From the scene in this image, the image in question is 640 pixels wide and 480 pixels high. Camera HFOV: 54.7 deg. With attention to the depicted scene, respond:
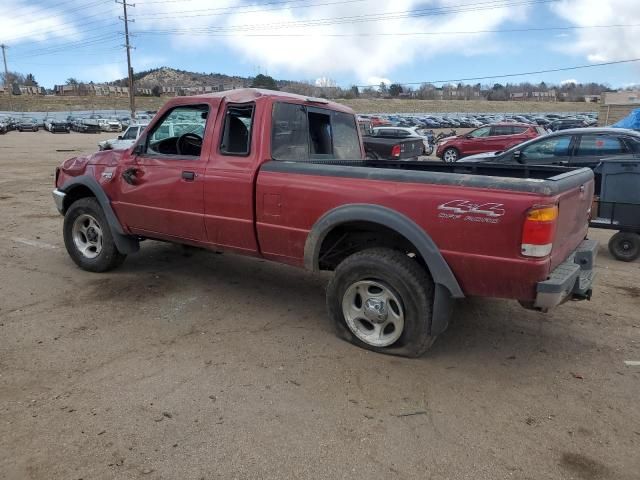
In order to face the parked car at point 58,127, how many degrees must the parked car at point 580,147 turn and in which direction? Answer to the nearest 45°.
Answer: approximately 45° to its right

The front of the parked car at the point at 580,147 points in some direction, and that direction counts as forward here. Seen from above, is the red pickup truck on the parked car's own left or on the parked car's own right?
on the parked car's own left

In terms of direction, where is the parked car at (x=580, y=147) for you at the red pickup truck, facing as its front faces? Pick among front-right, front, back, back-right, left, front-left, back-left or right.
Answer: right

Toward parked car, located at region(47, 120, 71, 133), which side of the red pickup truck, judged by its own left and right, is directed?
front

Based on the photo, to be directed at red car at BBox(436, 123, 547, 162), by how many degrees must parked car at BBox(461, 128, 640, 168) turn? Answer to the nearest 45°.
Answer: approximately 90° to its right

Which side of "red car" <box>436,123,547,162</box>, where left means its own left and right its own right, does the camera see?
left

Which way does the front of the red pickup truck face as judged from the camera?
facing away from the viewer and to the left of the viewer

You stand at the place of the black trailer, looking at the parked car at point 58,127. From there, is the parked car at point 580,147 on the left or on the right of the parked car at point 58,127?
right

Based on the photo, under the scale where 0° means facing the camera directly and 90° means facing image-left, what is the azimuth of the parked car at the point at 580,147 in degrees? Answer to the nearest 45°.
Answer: approximately 90°

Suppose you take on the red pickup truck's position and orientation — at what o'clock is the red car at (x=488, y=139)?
The red car is roughly at 2 o'clock from the red pickup truck.
